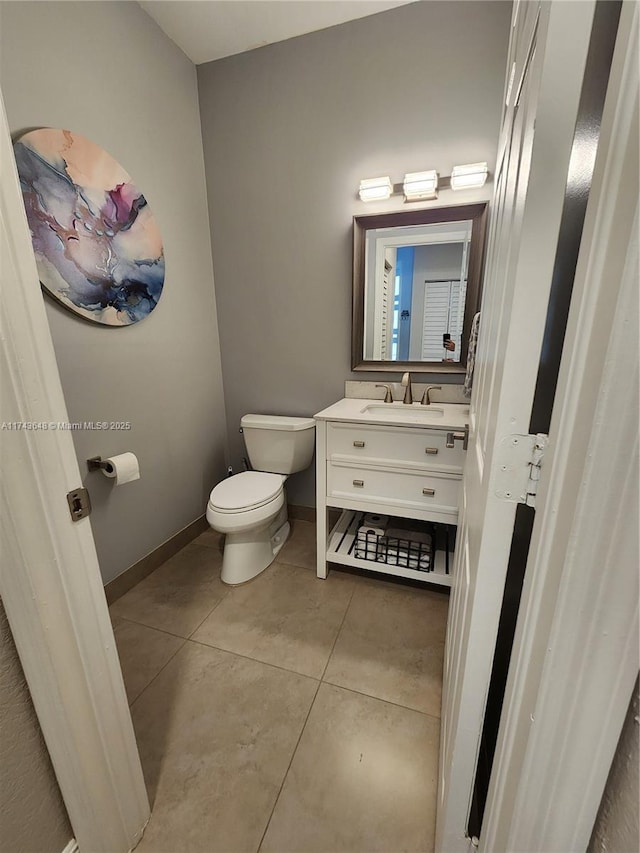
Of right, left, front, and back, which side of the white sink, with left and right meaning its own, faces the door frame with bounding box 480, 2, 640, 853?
front

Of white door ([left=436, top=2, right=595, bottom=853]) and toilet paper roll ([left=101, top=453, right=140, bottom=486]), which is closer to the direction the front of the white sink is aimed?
the white door

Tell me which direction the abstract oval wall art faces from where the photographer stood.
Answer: facing the viewer and to the right of the viewer

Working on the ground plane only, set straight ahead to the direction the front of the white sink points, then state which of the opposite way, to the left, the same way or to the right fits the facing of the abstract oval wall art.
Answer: to the left

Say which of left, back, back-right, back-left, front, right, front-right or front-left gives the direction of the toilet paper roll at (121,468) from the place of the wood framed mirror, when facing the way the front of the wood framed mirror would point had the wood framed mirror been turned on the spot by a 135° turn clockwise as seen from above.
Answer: left

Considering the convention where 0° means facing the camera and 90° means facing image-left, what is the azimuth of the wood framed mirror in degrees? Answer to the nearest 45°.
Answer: approximately 0°

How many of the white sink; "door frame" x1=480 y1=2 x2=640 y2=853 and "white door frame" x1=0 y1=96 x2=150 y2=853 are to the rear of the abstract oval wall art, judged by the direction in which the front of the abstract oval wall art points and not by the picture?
0

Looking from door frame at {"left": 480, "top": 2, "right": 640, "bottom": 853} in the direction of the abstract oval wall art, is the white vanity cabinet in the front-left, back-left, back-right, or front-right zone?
front-right

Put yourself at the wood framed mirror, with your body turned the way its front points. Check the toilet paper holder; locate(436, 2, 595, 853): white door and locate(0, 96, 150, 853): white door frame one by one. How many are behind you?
0

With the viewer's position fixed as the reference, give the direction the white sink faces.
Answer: facing the viewer

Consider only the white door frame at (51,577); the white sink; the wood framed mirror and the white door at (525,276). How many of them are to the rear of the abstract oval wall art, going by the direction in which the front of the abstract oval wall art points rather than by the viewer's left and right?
0

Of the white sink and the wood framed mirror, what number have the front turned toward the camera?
2

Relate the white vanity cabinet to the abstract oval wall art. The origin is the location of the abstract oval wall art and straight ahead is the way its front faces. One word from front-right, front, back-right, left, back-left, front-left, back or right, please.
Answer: front

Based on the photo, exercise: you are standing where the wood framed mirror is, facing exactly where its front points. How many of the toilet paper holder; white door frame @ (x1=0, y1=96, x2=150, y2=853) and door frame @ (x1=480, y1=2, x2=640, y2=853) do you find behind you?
0

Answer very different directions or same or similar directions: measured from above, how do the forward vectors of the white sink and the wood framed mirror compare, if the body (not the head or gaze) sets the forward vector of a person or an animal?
same or similar directions

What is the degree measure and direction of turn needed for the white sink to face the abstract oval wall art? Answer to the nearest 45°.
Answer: approximately 90° to its right

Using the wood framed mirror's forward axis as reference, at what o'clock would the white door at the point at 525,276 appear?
The white door is roughly at 12 o'clock from the wood framed mirror.
